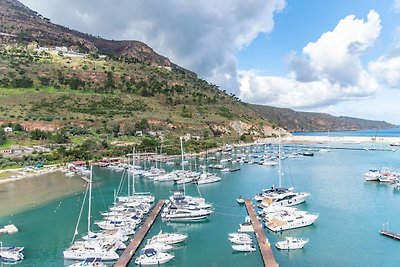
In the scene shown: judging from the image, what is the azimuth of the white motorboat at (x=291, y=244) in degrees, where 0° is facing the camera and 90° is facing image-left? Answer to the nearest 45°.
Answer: approximately 270°

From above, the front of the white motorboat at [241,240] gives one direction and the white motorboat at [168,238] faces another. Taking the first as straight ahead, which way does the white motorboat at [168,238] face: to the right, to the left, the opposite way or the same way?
the opposite way

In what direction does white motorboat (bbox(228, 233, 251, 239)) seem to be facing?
to the viewer's left

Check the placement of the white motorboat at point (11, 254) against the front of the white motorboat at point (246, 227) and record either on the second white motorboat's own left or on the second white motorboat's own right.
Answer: on the second white motorboat's own left

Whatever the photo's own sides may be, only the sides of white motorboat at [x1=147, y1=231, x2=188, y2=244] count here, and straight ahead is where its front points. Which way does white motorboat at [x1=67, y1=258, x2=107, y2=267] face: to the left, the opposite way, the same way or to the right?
the opposite way

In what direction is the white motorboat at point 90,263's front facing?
to the viewer's left

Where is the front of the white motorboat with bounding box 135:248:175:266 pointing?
to the viewer's right

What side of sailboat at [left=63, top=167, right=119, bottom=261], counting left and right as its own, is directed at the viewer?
left

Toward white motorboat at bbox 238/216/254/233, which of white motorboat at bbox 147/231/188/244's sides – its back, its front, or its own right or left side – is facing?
front

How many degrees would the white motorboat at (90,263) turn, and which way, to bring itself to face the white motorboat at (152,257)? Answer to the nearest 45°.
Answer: approximately 180°

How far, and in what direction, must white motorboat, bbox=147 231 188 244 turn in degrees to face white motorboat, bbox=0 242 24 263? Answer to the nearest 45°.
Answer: approximately 180°

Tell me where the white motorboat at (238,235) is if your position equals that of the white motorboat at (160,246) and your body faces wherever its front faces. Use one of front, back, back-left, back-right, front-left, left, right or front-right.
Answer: front

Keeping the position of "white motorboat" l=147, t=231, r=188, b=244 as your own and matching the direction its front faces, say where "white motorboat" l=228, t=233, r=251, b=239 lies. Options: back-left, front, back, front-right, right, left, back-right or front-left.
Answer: front

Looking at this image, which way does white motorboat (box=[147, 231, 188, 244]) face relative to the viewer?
to the viewer's right

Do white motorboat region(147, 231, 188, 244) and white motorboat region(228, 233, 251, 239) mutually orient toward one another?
yes

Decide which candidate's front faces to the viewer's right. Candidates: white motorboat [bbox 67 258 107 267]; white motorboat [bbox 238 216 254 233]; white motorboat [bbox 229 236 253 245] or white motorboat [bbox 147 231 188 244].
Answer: white motorboat [bbox 147 231 188 244]

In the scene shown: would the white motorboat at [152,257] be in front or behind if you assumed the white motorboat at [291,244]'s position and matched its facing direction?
behind

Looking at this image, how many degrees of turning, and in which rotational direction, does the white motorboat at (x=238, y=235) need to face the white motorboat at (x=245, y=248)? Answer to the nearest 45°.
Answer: approximately 90° to its left
